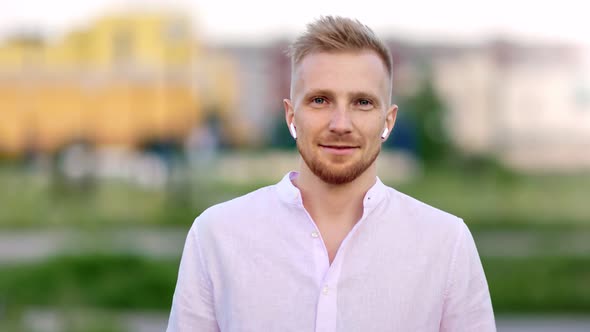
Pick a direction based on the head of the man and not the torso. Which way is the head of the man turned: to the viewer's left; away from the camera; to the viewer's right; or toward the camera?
toward the camera

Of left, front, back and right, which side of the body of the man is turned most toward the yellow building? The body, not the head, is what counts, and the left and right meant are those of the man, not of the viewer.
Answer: back

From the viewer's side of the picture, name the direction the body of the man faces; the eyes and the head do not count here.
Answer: toward the camera
